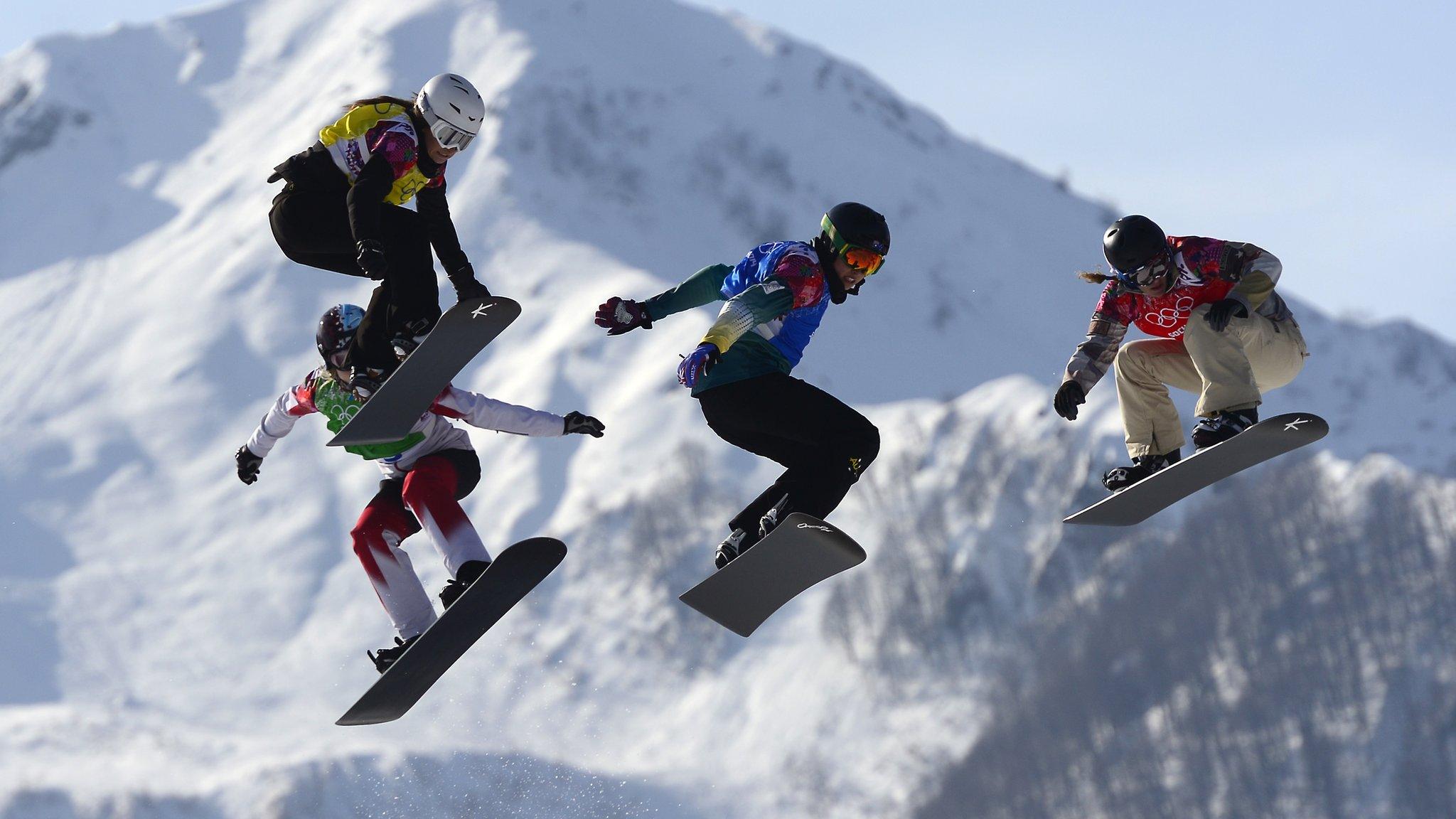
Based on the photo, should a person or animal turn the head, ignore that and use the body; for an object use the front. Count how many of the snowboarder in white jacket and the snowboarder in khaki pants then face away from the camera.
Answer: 0

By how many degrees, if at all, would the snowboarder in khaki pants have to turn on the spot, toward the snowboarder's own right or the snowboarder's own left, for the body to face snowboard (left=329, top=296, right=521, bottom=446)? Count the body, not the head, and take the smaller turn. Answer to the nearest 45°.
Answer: approximately 45° to the snowboarder's own right

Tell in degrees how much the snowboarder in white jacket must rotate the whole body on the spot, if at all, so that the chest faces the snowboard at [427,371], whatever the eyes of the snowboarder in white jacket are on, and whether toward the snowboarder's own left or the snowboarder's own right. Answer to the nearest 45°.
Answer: approximately 45° to the snowboarder's own left

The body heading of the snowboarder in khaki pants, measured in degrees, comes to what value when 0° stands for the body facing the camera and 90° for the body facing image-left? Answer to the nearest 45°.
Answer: approximately 45°

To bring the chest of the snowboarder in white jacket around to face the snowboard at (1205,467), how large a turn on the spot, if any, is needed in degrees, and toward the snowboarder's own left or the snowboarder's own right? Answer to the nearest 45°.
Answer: approximately 135° to the snowboarder's own left

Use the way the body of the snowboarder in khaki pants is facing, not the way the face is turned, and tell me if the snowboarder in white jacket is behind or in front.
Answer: in front

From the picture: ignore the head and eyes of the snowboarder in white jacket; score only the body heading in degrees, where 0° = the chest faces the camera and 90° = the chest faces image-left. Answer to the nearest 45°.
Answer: approximately 45°
